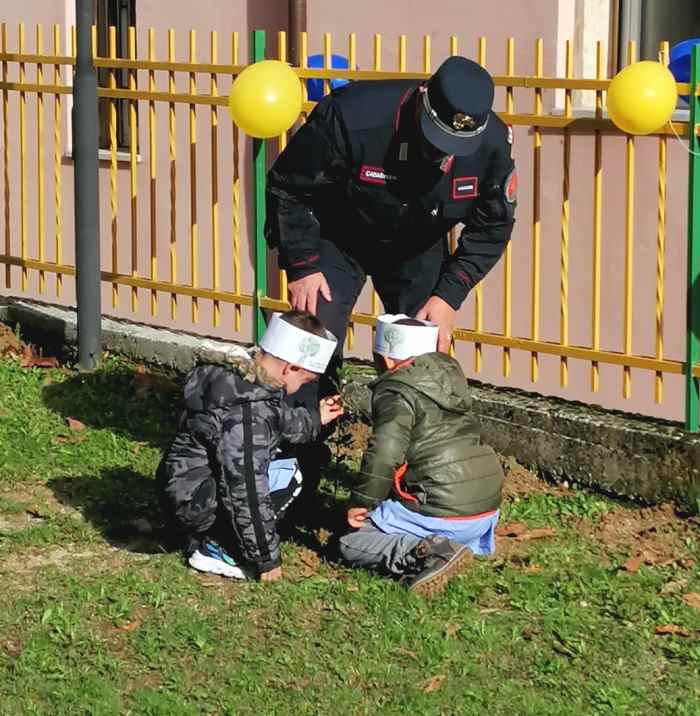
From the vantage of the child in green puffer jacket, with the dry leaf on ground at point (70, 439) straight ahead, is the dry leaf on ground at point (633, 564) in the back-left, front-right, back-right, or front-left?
back-right

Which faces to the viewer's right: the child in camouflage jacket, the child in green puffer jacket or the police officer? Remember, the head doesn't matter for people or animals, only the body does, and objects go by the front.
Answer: the child in camouflage jacket

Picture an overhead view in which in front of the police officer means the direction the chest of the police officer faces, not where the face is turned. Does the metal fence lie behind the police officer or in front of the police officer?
behind

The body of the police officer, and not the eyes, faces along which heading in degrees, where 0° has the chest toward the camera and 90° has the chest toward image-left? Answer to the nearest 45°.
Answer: approximately 0°

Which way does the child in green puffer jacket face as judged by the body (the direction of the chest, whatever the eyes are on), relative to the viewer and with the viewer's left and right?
facing away from the viewer and to the left of the viewer

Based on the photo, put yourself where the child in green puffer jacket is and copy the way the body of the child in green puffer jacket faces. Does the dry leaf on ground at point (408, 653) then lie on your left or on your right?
on your left
